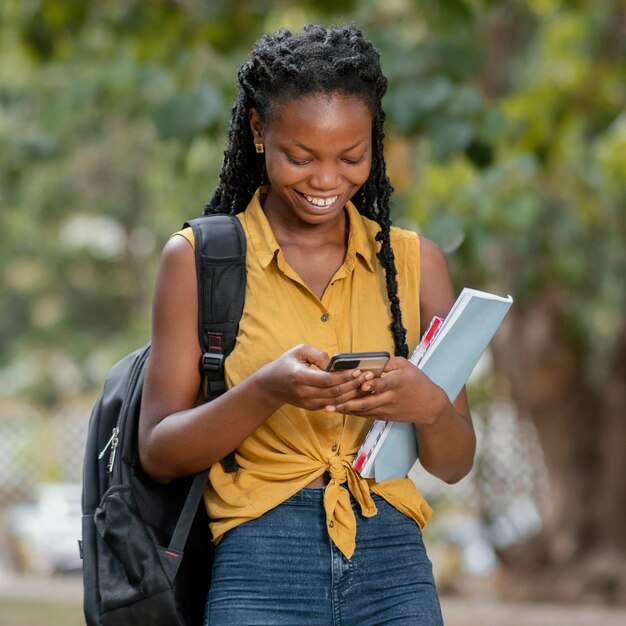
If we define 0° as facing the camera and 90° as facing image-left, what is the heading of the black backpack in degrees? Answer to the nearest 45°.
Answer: approximately 135°

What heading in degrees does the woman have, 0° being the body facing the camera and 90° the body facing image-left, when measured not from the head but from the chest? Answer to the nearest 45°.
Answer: approximately 0°
